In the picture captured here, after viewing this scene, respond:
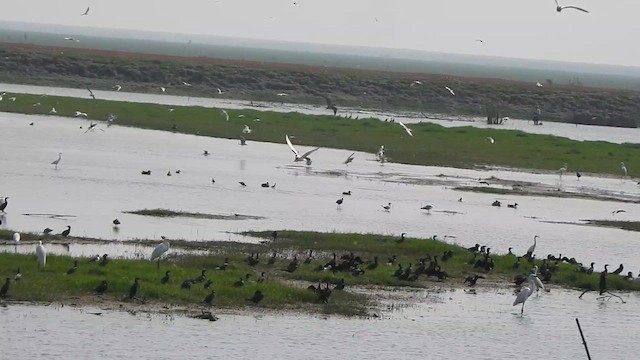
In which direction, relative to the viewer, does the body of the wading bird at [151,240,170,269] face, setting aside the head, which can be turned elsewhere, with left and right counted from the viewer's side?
facing to the right of the viewer
